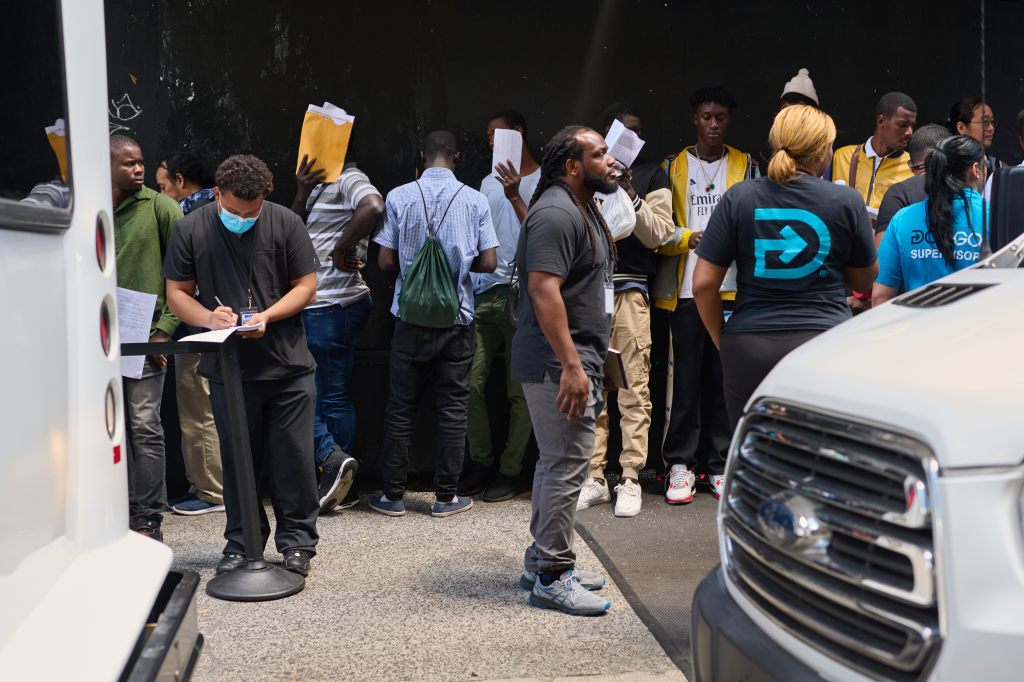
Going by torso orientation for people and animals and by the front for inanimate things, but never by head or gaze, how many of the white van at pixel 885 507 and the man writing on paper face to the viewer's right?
0

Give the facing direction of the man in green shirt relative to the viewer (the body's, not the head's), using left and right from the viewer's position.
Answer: facing the viewer and to the right of the viewer

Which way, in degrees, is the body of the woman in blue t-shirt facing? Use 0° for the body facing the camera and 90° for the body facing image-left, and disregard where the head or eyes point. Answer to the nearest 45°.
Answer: approximately 225°

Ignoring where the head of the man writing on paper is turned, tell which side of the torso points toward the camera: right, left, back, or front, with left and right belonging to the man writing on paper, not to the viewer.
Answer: front

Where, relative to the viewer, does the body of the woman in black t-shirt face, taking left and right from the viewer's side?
facing away from the viewer

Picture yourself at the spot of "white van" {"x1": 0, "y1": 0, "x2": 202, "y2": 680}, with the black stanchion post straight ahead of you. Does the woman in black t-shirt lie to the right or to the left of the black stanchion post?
right

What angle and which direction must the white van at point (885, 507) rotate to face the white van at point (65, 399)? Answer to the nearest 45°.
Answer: approximately 45° to its right

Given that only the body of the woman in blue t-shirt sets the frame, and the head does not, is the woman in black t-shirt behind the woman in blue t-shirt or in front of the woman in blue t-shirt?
behind
